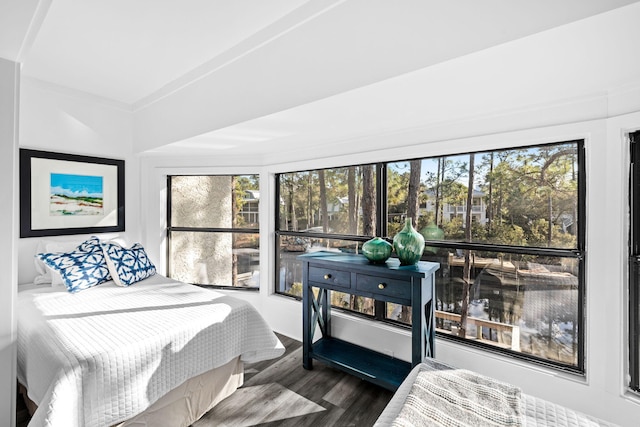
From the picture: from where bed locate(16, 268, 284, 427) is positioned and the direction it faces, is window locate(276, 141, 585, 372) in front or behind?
in front

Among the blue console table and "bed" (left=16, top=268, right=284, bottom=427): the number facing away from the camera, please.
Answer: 0

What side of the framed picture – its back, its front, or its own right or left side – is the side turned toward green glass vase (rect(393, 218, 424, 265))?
front

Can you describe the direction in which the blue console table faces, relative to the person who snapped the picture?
facing the viewer and to the left of the viewer

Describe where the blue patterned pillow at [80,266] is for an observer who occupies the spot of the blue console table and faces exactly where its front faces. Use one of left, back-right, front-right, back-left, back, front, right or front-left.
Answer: front-right

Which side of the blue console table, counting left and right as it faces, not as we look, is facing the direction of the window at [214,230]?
right

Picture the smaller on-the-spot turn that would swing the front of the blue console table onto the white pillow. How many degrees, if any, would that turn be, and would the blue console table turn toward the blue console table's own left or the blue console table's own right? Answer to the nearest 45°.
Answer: approximately 45° to the blue console table's own right

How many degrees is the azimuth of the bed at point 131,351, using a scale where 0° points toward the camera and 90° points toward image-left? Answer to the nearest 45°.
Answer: approximately 315°

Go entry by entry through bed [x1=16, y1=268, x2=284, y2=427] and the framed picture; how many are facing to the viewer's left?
0

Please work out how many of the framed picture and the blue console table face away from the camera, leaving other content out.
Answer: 0

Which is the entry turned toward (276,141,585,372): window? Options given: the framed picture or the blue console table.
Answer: the framed picture

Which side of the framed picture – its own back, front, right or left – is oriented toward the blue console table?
front

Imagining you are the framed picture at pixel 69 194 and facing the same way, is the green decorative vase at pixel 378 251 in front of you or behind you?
in front
